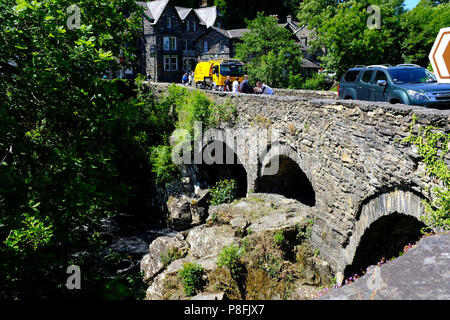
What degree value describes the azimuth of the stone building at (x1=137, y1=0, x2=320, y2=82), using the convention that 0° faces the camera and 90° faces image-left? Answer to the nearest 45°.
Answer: approximately 315°

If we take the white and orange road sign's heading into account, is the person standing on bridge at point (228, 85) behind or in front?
behind

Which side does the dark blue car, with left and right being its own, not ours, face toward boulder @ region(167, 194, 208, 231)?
back

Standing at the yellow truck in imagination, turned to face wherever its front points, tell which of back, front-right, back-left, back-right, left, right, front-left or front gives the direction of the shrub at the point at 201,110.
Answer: front-right

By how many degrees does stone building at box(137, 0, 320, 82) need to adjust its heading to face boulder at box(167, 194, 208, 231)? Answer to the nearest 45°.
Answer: approximately 45° to its right

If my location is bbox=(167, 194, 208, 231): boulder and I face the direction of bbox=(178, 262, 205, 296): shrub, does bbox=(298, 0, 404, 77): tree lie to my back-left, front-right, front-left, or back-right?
back-left

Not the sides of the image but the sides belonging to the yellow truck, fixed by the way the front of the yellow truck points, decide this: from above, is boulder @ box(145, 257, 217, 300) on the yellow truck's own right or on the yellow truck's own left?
on the yellow truck's own right

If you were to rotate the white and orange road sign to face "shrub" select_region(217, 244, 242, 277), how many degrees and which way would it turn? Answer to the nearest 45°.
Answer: approximately 135° to its right
